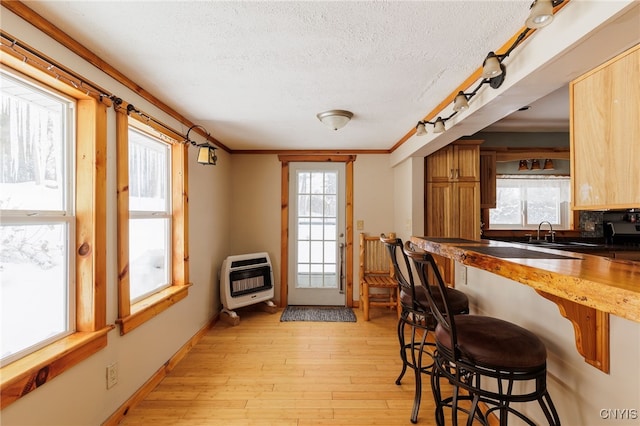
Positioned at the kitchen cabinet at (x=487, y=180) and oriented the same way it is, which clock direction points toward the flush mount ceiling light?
The flush mount ceiling light is roughly at 1 o'clock from the kitchen cabinet.

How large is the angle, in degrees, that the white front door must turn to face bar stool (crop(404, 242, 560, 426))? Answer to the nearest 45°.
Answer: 0° — it already faces it

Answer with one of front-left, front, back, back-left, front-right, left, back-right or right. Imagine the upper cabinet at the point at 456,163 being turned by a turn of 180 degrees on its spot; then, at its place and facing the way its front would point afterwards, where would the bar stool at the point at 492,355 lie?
back

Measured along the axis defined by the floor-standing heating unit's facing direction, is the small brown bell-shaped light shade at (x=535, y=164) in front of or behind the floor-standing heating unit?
in front

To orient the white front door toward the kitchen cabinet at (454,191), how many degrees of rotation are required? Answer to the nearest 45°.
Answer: approximately 45° to its left

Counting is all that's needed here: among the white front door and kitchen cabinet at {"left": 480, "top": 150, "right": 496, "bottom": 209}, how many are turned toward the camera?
2

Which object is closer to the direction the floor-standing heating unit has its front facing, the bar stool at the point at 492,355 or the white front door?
the bar stool

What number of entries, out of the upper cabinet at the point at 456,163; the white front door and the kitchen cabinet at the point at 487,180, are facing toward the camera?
3

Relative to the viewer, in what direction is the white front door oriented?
toward the camera

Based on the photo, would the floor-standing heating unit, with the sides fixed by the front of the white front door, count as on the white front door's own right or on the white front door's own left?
on the white front door's own right

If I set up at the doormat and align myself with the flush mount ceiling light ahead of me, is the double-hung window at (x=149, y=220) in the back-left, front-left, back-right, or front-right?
front-right

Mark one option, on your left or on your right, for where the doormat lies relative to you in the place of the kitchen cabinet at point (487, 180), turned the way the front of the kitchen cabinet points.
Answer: on your right

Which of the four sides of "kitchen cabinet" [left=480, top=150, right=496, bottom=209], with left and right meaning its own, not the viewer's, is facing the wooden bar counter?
front

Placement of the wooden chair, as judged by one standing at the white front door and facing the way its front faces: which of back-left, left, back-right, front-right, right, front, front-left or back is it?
left

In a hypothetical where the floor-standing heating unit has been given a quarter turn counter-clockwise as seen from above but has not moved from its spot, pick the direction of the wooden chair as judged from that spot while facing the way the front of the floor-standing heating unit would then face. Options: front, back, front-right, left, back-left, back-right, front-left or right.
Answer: front-right

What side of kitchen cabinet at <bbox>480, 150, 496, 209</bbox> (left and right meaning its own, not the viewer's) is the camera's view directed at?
front
